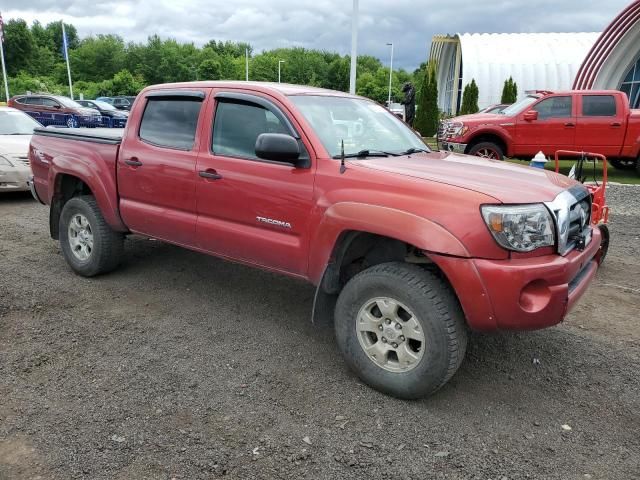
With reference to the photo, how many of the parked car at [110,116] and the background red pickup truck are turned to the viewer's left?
1

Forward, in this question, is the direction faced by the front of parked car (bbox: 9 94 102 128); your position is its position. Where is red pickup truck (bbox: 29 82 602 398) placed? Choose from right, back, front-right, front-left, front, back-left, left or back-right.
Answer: front-right

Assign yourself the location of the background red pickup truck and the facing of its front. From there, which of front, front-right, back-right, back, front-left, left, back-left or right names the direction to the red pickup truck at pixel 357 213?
left

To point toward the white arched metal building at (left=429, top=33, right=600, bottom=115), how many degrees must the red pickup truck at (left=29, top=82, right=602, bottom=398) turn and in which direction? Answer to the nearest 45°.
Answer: approximately 135° to its left

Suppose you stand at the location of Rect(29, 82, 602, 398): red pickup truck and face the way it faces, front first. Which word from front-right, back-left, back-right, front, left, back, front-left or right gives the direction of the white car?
back

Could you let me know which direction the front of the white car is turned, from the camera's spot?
facing the viewer and to the right of the viewer

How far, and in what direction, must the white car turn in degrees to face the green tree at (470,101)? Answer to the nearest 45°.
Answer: approximately 90° to its left

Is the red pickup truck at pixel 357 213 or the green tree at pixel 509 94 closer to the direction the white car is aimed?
the red pickup truck

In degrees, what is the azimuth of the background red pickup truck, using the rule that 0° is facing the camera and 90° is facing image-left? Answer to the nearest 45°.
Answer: approximately 90°

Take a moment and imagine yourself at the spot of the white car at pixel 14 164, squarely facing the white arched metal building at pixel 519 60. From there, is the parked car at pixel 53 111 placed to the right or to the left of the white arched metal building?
left

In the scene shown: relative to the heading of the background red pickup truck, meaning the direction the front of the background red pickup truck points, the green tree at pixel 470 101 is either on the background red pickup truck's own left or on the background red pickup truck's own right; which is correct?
on the background red pickup truck's own right

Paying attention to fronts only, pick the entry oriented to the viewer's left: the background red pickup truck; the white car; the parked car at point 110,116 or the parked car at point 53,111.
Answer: the background red pickup truck

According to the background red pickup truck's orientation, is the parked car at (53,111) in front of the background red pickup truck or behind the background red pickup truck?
in front
